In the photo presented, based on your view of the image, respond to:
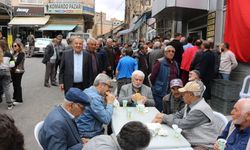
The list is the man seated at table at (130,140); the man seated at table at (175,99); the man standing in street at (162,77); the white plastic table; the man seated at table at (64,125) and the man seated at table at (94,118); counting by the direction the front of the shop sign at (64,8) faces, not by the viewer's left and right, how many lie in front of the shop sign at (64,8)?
6

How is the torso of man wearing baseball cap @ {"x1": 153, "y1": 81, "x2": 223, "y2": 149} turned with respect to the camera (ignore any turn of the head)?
to the viewer's left

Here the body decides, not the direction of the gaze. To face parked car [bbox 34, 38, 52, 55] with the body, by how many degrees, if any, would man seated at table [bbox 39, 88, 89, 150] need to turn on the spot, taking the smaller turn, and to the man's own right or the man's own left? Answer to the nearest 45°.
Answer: approximately 90° to the man's own left

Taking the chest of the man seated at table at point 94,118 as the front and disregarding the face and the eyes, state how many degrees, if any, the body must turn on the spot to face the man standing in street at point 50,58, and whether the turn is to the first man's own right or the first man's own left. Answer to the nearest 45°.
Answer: approximately 90° to the first man's own left

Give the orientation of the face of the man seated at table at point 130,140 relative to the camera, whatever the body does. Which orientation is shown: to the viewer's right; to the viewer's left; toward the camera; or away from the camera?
away from the camera

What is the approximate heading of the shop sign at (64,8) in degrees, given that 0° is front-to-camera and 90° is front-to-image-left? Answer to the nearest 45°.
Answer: approximately 0°

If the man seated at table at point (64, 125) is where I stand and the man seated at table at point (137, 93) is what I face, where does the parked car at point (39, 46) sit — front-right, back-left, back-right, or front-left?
front-left

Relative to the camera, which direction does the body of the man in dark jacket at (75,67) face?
toward the camera

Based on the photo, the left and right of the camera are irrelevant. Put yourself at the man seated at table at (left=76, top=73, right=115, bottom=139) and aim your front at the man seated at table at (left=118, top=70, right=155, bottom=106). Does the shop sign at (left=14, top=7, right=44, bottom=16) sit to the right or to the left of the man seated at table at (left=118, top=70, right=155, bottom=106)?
left

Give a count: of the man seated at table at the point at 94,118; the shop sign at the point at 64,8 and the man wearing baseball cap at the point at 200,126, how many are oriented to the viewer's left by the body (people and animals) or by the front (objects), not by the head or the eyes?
1

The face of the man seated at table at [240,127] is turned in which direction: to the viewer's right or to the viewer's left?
to the viewer's left

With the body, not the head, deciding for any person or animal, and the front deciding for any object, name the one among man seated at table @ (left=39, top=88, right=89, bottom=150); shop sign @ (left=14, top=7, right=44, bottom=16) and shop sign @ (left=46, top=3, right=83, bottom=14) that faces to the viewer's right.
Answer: the man seated at table

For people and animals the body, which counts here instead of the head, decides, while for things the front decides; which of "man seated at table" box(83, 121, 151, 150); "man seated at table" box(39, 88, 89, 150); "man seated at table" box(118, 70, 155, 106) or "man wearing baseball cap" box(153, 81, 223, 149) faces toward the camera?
"man seated at table" box(118, 70, 155, 106)

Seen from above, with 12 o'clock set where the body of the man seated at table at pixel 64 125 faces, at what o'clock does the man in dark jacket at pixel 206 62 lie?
The man in dark jacket is roughly at 10 o'clock from the man seated at table.

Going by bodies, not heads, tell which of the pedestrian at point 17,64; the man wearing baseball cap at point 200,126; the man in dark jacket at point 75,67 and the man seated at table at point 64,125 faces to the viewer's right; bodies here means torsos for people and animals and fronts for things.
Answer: the man seated at table
